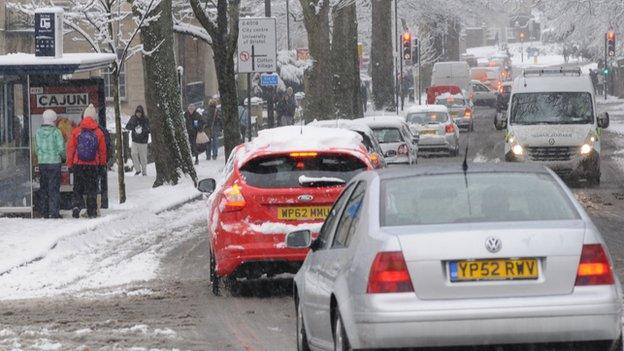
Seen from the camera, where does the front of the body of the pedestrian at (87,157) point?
away from the camera

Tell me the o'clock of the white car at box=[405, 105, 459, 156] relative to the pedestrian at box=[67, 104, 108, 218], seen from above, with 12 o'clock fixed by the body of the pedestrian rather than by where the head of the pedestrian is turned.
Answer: The white car is roughly at 1 o'clock from the pedestrian.

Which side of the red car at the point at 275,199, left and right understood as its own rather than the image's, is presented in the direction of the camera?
back

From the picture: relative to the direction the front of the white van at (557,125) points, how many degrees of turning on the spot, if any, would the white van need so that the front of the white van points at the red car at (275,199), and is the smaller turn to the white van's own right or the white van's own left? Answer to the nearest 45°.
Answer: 0° — it already faces it

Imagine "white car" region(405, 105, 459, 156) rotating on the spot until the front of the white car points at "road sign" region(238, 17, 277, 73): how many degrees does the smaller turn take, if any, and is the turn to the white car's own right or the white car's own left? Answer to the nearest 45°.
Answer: approximately 135° to the white car's own left

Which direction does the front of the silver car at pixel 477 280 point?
away from the camera

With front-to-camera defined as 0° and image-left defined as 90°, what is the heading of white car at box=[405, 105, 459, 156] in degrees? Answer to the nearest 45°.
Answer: approximately 180°

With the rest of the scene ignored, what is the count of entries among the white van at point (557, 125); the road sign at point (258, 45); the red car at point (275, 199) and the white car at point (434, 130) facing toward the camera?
2

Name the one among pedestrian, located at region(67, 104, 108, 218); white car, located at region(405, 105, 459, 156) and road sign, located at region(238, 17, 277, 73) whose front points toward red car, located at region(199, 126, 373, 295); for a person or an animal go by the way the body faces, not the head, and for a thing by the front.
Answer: the road sign

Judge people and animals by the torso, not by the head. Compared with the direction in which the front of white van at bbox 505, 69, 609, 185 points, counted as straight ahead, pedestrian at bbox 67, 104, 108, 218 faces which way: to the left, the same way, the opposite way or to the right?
the opposite way
